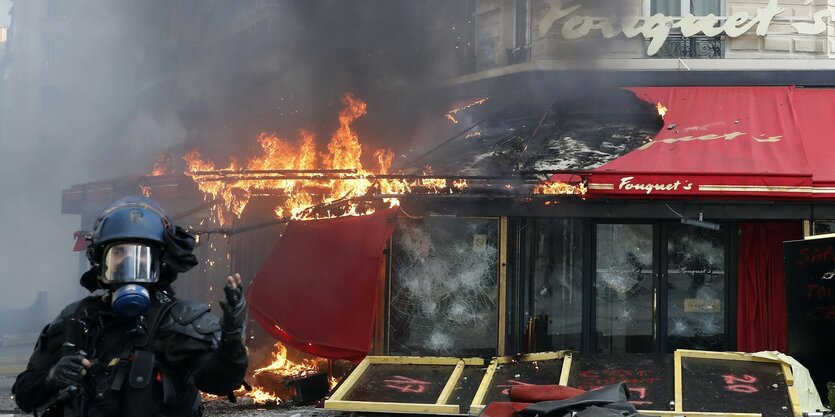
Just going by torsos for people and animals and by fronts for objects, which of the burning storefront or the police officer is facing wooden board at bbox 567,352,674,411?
the burning storefront

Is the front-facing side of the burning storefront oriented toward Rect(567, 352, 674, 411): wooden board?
yes

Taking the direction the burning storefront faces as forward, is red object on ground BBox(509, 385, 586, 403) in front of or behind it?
in front

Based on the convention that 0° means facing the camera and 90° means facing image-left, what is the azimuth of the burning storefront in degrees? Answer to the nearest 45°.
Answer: approximately 0°

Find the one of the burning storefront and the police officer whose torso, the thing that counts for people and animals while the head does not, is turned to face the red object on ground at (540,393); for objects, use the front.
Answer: the burning storefront

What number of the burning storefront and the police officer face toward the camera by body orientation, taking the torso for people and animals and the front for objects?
2

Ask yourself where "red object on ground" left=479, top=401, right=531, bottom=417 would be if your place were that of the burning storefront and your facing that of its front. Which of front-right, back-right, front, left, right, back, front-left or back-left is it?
front

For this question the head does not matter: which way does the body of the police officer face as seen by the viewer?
toward the camera

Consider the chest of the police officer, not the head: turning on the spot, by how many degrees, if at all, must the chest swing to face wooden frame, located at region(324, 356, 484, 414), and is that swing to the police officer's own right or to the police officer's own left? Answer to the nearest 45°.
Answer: approximately 135° to the police officer's own left

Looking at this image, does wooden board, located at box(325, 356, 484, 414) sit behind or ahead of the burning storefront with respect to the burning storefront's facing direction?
ahead
